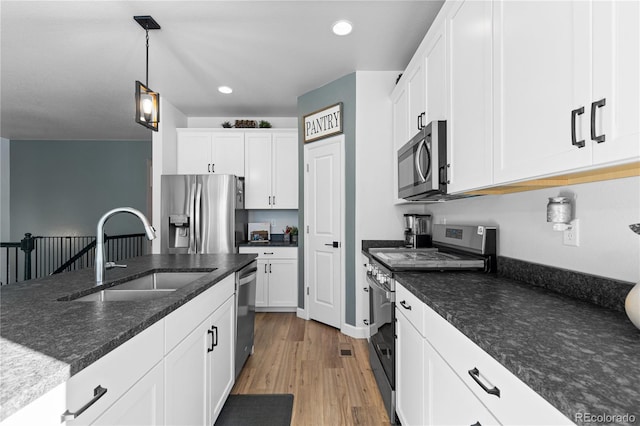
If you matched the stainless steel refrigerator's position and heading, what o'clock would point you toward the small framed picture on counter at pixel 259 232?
The small framed picture on counter is roughly at 8 o'clock from the stainless steel refrigerator.

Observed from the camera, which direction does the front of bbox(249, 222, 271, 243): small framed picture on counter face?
facing the viewer

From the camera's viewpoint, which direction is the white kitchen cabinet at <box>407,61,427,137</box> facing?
to the viewer's left

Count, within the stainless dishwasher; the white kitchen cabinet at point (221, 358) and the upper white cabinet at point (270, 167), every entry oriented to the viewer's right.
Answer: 2

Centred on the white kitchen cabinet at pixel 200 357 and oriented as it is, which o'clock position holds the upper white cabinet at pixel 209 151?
The upper white cabinet is roughly at 9 o'clock from the white kitchen cabinet.

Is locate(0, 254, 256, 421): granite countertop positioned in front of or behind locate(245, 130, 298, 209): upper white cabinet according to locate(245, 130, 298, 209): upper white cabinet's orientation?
in front

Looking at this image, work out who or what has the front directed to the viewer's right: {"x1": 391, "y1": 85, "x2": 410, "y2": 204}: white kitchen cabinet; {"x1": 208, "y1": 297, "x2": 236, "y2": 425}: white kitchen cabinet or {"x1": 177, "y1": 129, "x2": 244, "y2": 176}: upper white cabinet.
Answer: {"x1": 208, "y1": 297, "x2": 236, "y2": 425}: white kitchen cabinet

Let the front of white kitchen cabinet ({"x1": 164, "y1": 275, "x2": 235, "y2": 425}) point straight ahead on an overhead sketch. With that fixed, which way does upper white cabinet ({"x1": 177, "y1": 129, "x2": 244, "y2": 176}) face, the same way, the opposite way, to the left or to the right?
to the right

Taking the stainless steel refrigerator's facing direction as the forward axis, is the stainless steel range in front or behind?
in front

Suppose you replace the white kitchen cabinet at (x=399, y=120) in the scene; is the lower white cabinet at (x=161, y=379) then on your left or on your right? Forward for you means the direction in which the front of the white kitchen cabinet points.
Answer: on your left

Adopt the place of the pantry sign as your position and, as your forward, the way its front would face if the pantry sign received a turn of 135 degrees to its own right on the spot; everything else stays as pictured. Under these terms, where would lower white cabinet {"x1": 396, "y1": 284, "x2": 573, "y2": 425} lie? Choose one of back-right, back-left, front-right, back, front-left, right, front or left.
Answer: back

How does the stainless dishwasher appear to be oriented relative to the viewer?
to the viewer's right

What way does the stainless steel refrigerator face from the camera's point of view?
toward the camera

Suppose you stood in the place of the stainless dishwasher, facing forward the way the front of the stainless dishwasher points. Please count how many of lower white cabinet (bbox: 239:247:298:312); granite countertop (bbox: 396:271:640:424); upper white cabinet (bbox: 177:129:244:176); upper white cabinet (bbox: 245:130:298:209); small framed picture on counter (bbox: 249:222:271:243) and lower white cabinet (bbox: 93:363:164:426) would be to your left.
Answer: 4

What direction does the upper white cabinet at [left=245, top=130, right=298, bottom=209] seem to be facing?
toward the camera

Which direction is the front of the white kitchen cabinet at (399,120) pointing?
to the viewer's left

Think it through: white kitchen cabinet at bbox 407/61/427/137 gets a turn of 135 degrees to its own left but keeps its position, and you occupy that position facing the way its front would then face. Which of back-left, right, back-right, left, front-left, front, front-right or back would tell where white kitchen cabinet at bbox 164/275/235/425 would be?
right

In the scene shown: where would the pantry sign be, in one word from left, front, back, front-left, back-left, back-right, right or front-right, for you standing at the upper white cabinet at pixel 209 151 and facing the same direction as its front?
front-left
